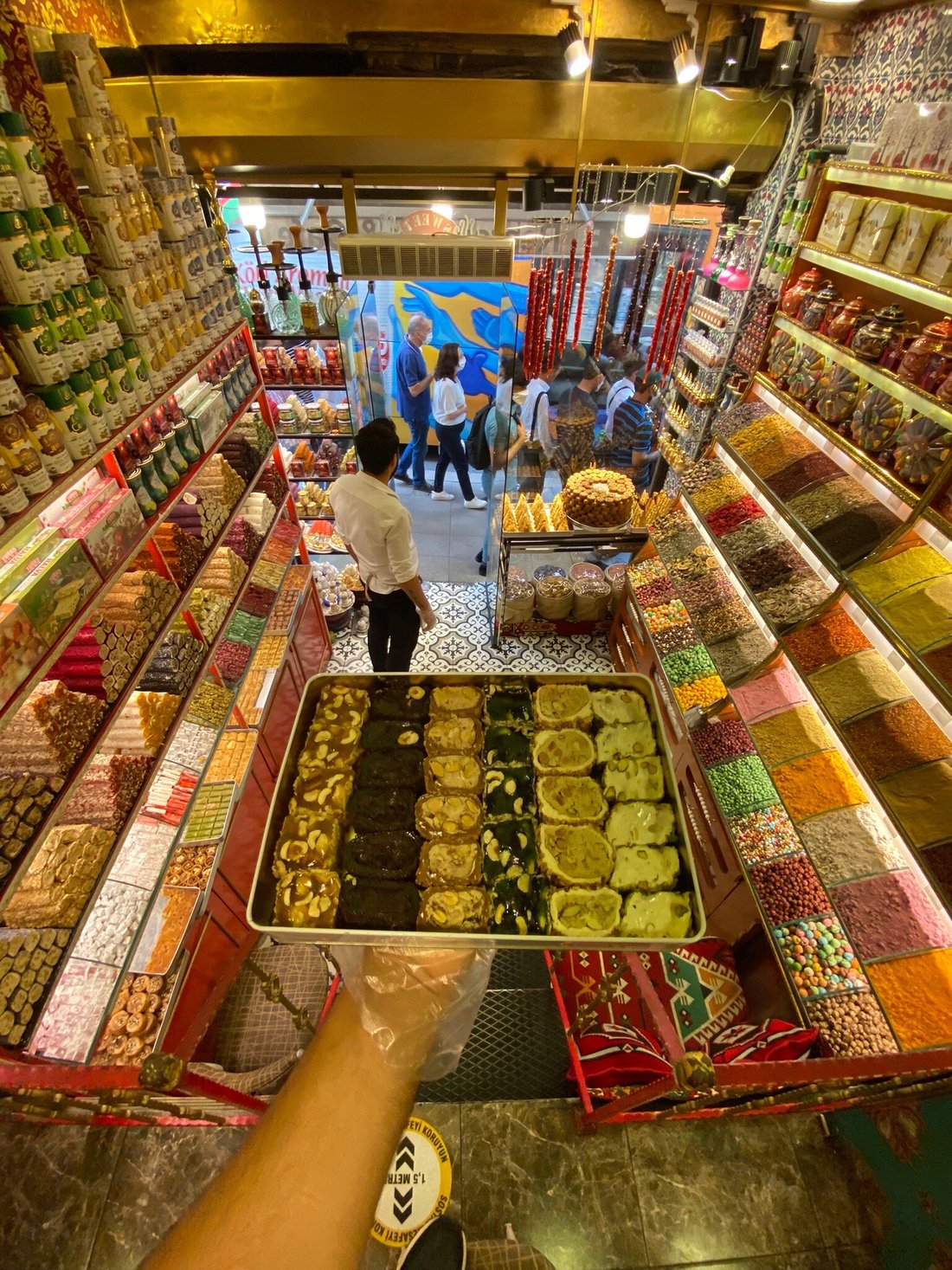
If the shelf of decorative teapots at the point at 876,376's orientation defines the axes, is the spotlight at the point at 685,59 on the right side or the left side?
on its right

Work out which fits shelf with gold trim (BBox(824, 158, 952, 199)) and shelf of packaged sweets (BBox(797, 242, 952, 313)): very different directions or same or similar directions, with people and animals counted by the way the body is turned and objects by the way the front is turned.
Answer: same or similar directions

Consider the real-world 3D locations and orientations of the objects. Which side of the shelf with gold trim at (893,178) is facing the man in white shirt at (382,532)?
front

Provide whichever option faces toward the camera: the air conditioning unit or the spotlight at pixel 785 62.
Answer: the air conditioning unit

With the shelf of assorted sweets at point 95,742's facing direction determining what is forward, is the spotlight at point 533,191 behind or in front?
in front

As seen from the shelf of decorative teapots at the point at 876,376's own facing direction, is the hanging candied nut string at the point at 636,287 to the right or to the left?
on its right

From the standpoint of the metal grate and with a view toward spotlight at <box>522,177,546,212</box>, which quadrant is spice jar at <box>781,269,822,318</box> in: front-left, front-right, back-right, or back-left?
front-right

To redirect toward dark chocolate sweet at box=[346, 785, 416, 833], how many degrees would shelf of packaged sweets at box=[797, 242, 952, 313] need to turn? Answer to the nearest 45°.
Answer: approximately 45° to its left

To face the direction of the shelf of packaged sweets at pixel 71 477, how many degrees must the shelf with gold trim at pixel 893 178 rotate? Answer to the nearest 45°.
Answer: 0° — it already faces it
